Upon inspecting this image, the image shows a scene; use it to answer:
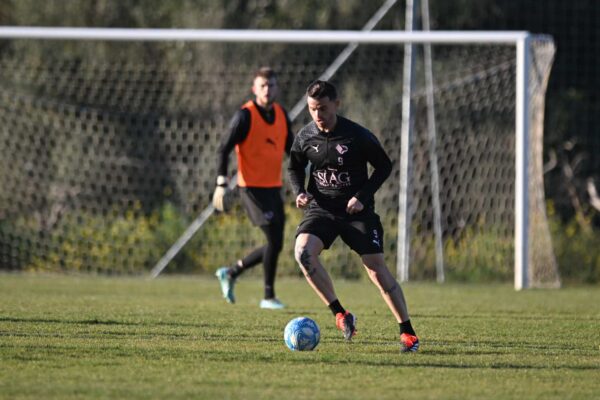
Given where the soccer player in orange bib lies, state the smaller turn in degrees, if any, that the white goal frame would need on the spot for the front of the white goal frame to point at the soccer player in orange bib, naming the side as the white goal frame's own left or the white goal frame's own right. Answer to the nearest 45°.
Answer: approximately 45° to the white goal frame's own right

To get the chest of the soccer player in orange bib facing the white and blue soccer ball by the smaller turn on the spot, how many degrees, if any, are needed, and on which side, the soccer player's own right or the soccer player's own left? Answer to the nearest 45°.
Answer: approximately 45° to the soccer player's own right

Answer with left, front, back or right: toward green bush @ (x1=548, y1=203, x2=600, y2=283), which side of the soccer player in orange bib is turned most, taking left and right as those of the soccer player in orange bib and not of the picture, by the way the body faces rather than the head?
left

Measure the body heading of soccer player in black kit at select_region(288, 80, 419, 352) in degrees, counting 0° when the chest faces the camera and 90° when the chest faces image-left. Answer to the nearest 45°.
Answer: approximately 0°

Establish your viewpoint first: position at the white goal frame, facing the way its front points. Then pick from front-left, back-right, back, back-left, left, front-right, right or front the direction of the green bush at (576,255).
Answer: back-left

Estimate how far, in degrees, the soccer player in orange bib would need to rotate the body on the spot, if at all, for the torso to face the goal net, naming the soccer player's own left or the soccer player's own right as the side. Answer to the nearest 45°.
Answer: approximately 135° to the soccer player's own left

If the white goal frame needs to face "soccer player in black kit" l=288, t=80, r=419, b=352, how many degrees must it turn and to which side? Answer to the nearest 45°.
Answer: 0° — it already faces them

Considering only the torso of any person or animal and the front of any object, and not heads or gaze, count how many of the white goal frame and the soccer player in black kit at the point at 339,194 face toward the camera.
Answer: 2

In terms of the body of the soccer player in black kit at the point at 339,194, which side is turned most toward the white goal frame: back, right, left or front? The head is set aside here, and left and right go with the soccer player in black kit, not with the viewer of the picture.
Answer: back

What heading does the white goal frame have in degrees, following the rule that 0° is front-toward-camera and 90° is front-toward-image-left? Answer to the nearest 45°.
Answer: approximately 0°
